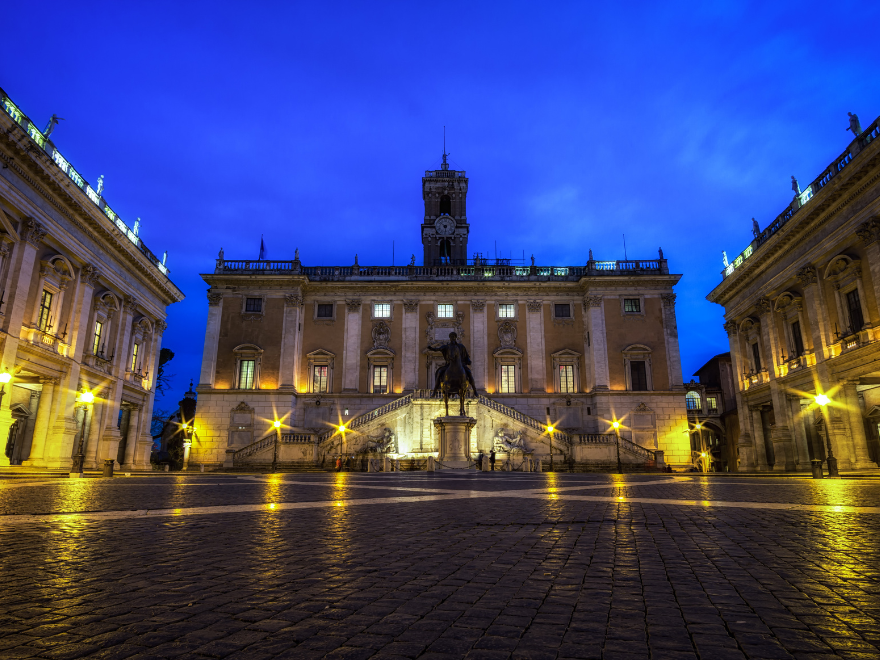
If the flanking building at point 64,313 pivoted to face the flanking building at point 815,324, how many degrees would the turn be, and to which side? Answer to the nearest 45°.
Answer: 0° — it already faces it

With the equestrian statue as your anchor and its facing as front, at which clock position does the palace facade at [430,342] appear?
The palace facade is roughly at 6 o'clock from the equestrian statue.

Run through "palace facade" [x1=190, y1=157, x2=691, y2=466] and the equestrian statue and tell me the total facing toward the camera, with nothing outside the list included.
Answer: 2

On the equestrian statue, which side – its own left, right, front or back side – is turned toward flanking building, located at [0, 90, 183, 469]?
right

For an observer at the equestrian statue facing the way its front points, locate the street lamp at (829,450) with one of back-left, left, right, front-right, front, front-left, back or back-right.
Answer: left

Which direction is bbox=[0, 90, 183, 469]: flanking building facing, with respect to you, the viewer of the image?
facing the viewer and to the right of the viewer

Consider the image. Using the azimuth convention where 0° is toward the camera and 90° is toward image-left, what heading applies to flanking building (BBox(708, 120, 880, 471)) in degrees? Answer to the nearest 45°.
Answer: approximately 45°

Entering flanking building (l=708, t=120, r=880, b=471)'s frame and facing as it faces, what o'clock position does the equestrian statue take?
The equestrian statue is roughly at 12 o'clock from the flanking building.

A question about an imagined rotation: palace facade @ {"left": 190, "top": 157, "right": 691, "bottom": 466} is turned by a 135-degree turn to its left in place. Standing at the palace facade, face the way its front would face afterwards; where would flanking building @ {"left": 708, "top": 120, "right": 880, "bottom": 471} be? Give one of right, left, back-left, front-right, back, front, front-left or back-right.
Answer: right

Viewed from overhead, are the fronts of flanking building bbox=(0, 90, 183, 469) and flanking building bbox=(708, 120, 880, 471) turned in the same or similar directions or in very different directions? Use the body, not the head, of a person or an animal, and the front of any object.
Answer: very different directions

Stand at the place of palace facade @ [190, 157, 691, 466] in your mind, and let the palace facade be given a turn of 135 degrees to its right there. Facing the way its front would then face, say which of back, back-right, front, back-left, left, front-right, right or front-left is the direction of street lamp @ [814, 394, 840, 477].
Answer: back

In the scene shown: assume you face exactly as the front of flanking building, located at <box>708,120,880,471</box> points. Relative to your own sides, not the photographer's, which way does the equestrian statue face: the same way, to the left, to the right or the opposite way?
to the left

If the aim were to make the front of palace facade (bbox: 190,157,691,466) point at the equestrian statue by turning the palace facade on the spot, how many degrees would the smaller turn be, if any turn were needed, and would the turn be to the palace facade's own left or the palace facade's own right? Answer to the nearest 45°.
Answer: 0° — it already faces it

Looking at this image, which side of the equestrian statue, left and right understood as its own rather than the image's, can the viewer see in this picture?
front
